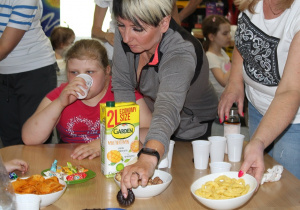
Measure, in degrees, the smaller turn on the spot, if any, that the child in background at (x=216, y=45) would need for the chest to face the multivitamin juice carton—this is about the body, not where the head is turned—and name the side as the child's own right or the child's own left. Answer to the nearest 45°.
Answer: approximately 90° to the child's own right

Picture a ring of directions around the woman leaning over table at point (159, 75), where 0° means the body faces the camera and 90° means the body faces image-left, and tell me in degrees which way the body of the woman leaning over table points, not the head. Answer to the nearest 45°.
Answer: approximately 45°

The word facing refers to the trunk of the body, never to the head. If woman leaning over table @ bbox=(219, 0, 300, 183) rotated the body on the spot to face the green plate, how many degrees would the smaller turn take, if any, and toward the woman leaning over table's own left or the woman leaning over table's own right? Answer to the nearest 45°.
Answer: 0° — they already face it

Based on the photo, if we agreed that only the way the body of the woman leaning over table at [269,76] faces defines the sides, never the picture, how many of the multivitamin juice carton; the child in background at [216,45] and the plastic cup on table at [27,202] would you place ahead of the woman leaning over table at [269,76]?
2

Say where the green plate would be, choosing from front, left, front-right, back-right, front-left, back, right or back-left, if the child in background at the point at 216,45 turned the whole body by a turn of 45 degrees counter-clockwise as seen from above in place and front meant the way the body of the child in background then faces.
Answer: back-right

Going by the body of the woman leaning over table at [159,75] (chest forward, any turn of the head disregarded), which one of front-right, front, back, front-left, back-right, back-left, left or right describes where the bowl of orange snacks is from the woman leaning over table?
front

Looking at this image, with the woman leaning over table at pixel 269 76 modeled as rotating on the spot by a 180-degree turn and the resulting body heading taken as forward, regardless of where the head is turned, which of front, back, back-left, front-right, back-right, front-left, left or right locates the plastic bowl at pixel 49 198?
back

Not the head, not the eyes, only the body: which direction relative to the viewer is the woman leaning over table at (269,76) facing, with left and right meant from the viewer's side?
facing the viewer and to the left of the viewer

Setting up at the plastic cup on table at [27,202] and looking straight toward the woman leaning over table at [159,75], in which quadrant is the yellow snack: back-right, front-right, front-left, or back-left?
front-right

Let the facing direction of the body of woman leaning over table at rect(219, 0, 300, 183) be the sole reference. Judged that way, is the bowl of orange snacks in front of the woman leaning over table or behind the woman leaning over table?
in front
